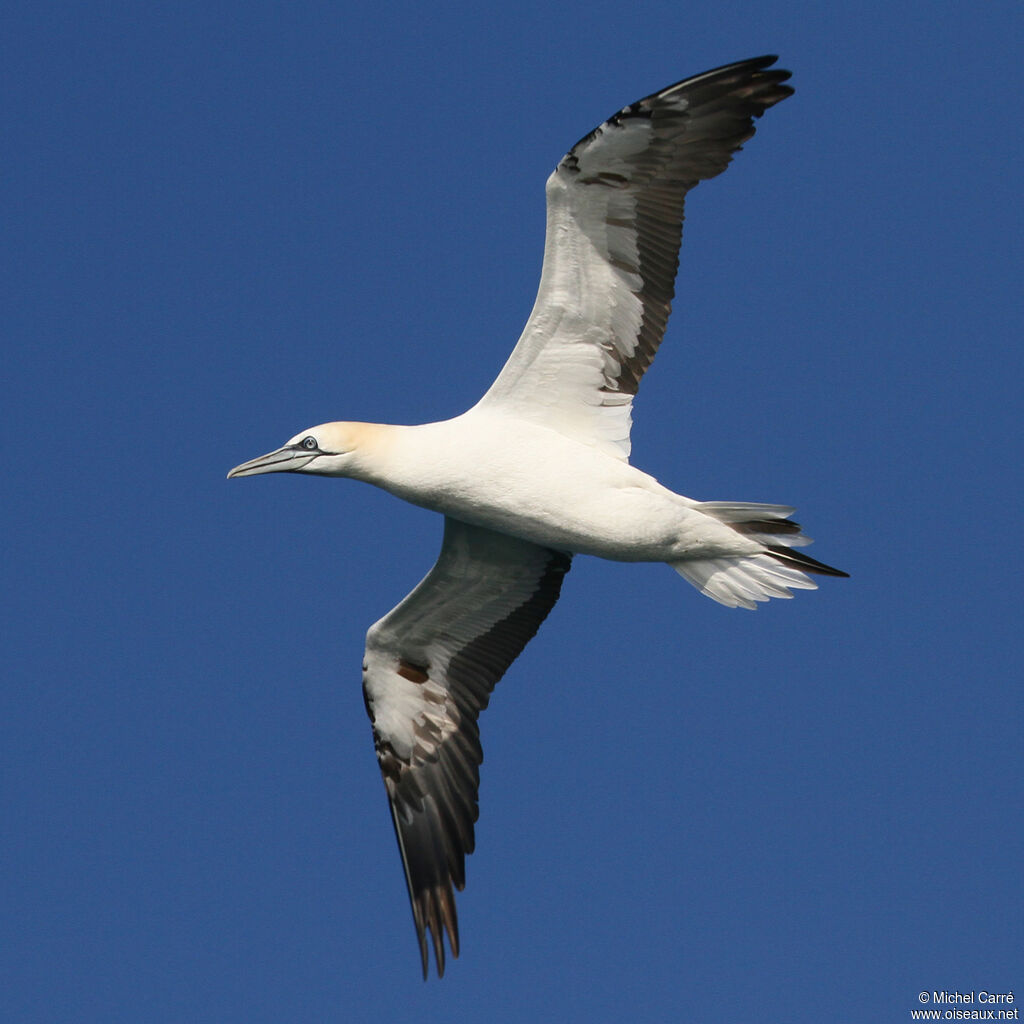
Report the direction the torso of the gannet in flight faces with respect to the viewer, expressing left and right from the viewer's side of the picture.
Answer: facing to the left of the viewer
